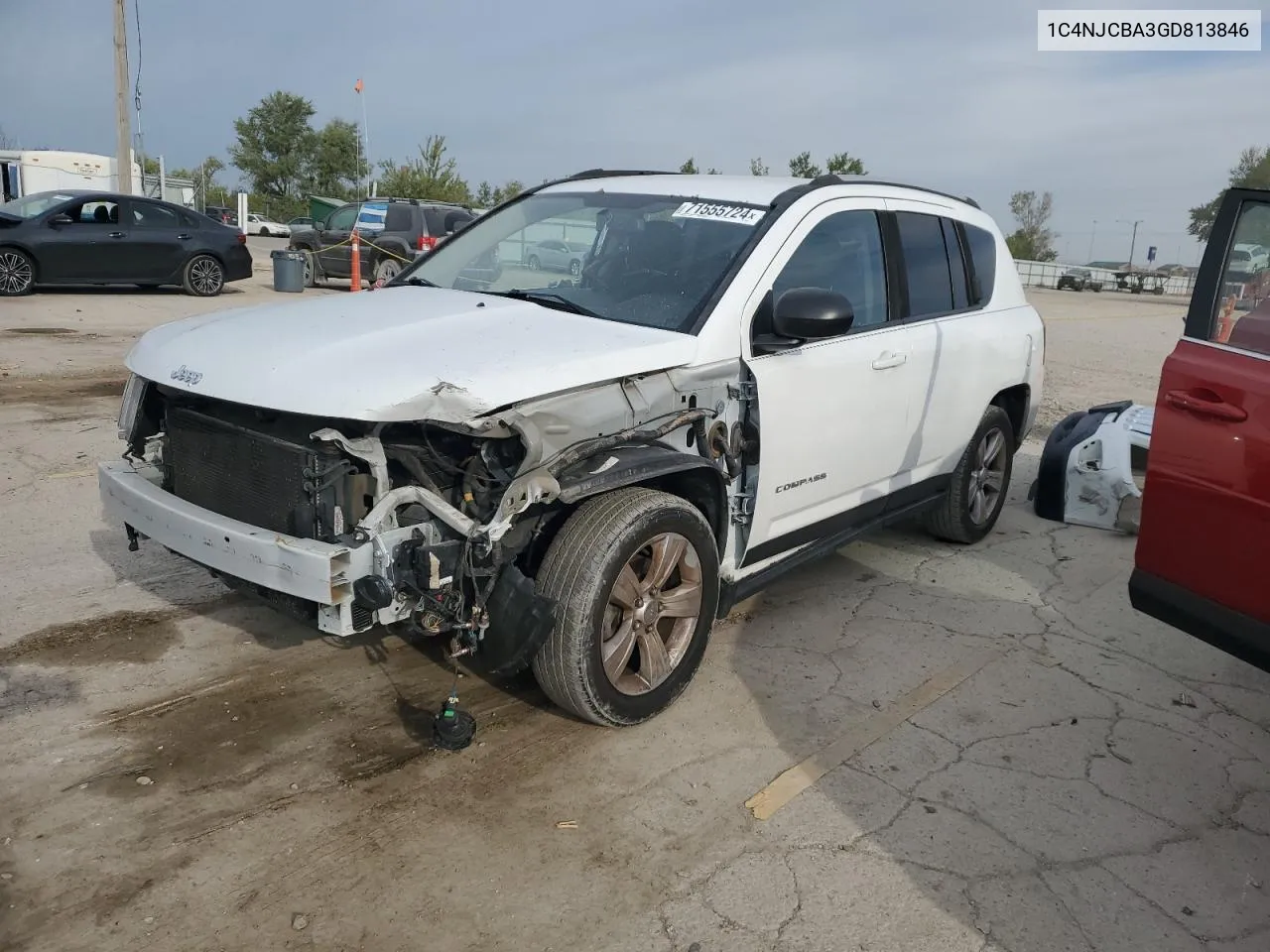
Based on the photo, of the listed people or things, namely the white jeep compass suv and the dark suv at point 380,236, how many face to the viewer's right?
0

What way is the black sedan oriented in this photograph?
to the viewer's left

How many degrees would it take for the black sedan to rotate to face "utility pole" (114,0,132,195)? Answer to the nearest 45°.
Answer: approximately 90° to its right

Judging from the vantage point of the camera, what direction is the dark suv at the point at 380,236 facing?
facing away from the viewer and to the left of the viewer

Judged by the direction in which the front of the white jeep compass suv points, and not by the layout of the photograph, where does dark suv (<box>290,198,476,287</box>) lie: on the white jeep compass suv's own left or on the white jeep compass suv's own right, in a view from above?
on the white jeep compass suv's own right

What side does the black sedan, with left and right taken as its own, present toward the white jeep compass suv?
left

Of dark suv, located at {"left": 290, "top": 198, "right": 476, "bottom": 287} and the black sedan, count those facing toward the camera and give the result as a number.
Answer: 0

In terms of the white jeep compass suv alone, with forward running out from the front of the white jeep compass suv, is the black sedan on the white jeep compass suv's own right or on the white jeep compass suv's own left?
on the white jeep compass suv's own right

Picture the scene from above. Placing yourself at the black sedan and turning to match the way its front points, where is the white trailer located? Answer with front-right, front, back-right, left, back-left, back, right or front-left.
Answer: right

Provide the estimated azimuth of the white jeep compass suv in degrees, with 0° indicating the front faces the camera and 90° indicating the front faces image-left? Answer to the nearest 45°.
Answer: approximately 45°

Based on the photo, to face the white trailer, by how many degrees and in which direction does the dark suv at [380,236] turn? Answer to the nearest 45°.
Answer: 0° — it already faces it

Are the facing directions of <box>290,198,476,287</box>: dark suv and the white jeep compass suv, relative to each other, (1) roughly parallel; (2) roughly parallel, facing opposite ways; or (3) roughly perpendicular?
roughly perpendicular
